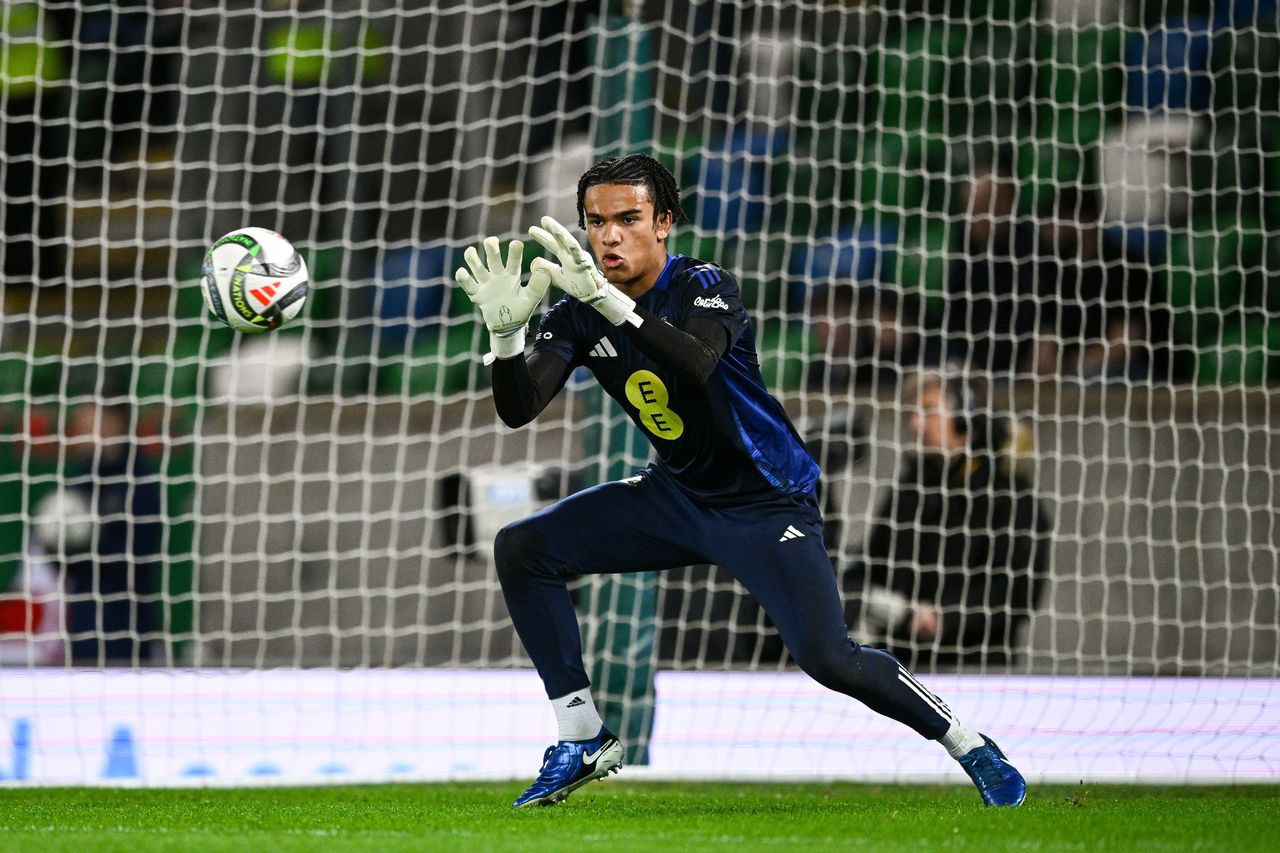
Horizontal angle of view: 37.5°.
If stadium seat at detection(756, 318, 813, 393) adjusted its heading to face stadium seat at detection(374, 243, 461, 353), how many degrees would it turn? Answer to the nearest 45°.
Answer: approximately 90° to its right

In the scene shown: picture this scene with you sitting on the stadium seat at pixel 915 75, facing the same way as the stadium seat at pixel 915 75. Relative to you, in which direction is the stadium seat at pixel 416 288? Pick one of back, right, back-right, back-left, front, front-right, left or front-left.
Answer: right

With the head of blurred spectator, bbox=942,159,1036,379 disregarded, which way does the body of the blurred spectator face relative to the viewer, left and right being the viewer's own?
facing the viewer

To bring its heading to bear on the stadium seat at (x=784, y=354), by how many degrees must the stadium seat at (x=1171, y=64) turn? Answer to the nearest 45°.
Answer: approximately 90° to its right

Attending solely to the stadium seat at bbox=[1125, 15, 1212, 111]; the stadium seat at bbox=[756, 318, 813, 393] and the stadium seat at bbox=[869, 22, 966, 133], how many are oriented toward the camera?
3

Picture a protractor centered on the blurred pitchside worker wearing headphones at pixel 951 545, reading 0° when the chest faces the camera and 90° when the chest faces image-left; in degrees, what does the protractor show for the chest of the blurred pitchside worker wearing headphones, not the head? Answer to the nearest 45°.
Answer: approximately 45°

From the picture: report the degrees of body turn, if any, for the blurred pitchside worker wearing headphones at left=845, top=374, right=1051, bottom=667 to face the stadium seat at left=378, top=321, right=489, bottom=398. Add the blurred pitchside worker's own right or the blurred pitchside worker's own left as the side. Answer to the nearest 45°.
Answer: approximately 90° to the blurred pitchside worker's own right

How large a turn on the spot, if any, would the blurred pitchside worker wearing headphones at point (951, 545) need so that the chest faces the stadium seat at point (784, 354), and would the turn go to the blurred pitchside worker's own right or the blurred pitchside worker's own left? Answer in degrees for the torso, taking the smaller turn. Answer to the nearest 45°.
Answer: approximately 90° to the blurred pitchside worker's own right

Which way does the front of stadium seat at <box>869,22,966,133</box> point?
toward the camera

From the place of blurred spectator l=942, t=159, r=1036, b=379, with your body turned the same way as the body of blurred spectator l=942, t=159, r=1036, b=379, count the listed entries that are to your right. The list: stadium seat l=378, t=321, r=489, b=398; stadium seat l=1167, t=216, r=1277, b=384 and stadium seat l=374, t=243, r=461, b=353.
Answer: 2

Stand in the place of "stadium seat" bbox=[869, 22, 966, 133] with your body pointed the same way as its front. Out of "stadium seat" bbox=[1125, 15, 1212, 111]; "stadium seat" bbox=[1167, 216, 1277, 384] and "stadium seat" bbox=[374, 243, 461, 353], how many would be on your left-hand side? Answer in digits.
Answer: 2

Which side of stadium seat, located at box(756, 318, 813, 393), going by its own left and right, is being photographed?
front

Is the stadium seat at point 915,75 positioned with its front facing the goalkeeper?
yes
